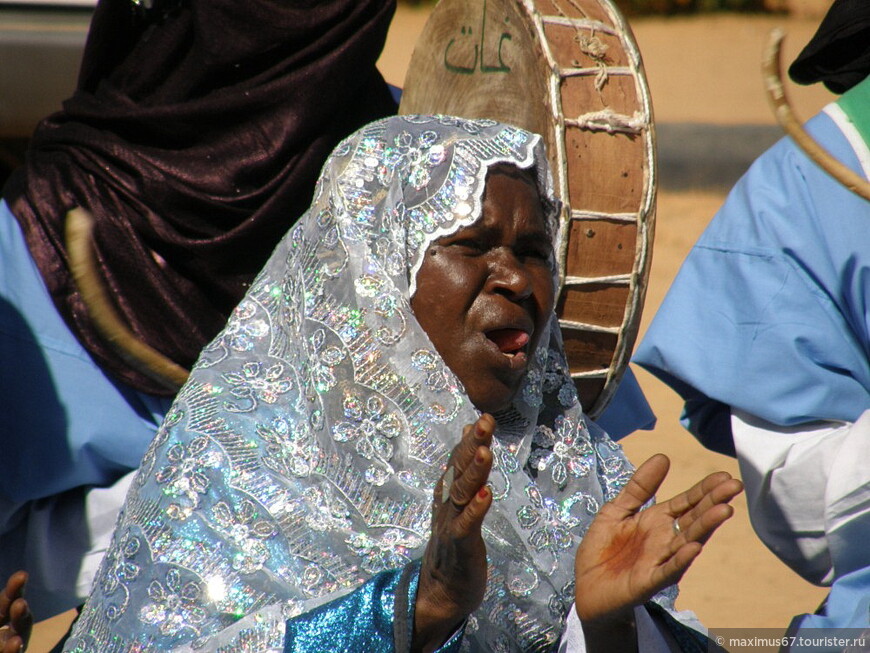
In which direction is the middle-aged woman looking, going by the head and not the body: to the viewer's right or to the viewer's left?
to the viewer's right

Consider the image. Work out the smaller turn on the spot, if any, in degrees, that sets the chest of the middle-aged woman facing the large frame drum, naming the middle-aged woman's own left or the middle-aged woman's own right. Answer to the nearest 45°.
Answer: approximately 135° to the middle-aged woman's own left

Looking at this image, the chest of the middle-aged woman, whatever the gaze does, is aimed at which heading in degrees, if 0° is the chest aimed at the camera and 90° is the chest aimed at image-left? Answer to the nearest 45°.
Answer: approximately 315°

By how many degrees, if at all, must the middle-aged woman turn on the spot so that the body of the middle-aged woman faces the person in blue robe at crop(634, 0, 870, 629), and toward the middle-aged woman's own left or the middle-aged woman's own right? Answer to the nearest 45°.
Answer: approximately 90° to the middle-aged woman's own left

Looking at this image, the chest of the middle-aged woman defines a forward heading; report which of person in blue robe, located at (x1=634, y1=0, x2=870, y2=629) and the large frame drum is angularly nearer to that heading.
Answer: the person in blue robe
